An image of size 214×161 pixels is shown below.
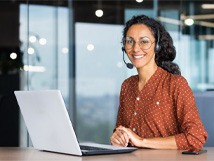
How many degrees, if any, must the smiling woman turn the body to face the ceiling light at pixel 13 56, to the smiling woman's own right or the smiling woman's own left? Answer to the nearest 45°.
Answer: approximately 90° to the smiling woman's own right

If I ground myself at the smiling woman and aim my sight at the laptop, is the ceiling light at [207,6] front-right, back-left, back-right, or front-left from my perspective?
back-right

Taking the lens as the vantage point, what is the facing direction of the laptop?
facing away from the viewer and to the right of the viewer

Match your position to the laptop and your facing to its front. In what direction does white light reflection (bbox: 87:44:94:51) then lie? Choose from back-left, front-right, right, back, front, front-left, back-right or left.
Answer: front-left

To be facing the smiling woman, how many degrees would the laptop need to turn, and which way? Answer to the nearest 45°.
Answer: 0° — it already faces them

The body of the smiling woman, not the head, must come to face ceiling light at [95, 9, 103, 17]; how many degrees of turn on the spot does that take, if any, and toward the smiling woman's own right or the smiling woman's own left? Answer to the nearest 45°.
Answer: approximately 135° to the smiling woman's own right

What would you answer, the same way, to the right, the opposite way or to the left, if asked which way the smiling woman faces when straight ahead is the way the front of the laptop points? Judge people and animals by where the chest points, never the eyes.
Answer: the opposite way

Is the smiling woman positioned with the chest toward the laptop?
yes

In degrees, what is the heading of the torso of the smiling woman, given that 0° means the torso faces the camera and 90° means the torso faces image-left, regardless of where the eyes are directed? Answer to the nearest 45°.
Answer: approximately 45°
